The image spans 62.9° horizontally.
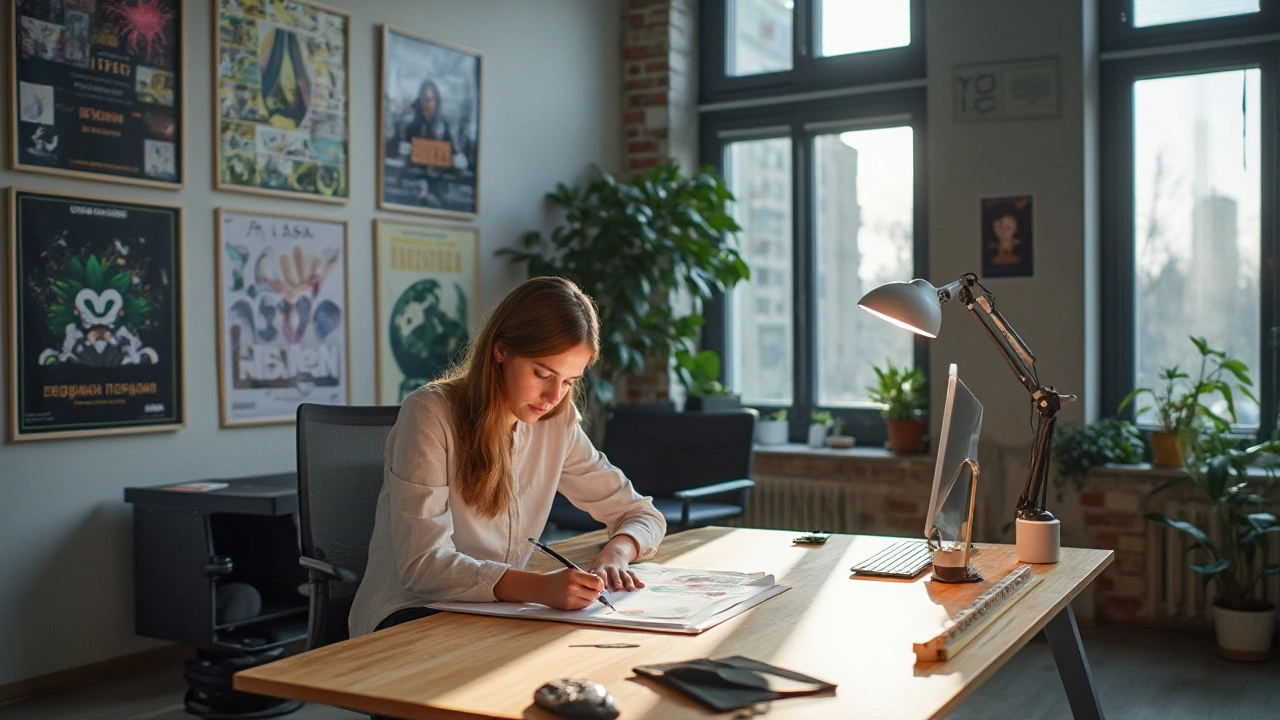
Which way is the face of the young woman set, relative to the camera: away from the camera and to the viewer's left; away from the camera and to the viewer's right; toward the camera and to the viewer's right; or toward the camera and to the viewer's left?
toward the camera and to the viewer's right

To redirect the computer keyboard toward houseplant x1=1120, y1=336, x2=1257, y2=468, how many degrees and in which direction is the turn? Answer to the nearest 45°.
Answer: approximately 135° to its right

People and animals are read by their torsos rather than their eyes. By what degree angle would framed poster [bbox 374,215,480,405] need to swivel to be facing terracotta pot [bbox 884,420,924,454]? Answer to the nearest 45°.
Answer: approximately 45° to its left

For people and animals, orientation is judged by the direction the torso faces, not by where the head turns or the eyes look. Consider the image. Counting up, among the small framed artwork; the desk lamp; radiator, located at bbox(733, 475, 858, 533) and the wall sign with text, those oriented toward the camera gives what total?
3

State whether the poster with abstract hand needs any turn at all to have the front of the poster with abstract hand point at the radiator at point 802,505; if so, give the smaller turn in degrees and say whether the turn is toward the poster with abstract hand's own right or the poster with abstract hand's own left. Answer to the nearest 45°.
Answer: approximately 45° to the poster with abstract hand's own left

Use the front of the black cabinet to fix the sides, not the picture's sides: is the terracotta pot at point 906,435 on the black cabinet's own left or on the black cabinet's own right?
on the black cabinet's own left

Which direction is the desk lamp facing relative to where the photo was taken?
to the viewer's left

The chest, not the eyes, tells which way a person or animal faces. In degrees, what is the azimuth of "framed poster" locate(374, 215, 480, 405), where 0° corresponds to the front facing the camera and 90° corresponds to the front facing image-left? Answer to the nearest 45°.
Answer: approximately 315°

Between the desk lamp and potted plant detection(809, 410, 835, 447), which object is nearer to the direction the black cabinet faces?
the desk lamp

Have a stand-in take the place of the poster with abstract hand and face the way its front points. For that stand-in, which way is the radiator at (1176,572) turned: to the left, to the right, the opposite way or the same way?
to the right
